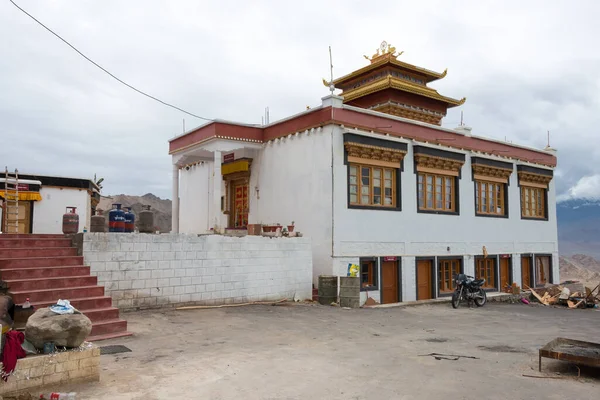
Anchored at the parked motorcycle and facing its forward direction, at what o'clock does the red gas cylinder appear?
The red gas cylinder is roughly at 12 o'clock from the parked motorcycle.

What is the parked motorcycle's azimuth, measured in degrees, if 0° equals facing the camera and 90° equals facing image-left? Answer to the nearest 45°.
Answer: approximately 45°

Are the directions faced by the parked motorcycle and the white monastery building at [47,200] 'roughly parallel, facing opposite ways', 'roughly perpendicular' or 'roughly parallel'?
roughly perpendicular

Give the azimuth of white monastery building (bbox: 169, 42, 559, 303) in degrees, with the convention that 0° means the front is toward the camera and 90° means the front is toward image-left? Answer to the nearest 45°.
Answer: approximately 45°

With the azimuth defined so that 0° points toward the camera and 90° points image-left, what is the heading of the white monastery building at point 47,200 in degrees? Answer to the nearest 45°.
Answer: approximately 0°

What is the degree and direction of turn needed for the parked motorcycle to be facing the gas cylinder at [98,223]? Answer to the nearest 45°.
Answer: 0° — it already faces it

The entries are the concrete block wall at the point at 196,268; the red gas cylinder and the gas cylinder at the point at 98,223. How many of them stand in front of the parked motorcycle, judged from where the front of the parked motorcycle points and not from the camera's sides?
3
